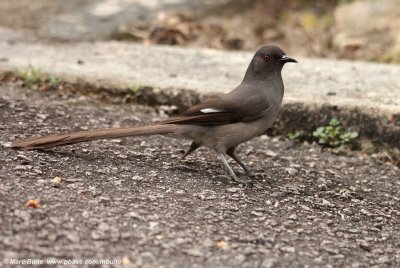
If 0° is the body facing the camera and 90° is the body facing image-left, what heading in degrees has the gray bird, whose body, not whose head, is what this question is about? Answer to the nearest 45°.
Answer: approximately 270°

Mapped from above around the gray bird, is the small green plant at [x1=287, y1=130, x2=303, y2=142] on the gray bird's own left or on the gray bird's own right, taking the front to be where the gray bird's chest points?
on the gray bird's own left

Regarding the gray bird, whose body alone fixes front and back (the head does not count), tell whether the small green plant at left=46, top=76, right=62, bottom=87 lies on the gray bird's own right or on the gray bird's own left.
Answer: on the gray bird's own left

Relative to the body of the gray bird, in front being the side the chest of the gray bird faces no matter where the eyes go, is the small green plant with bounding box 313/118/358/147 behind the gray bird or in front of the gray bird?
in front

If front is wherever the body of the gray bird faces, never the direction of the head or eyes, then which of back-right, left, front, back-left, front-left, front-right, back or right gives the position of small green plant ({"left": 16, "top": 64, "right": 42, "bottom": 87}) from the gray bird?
back-left
